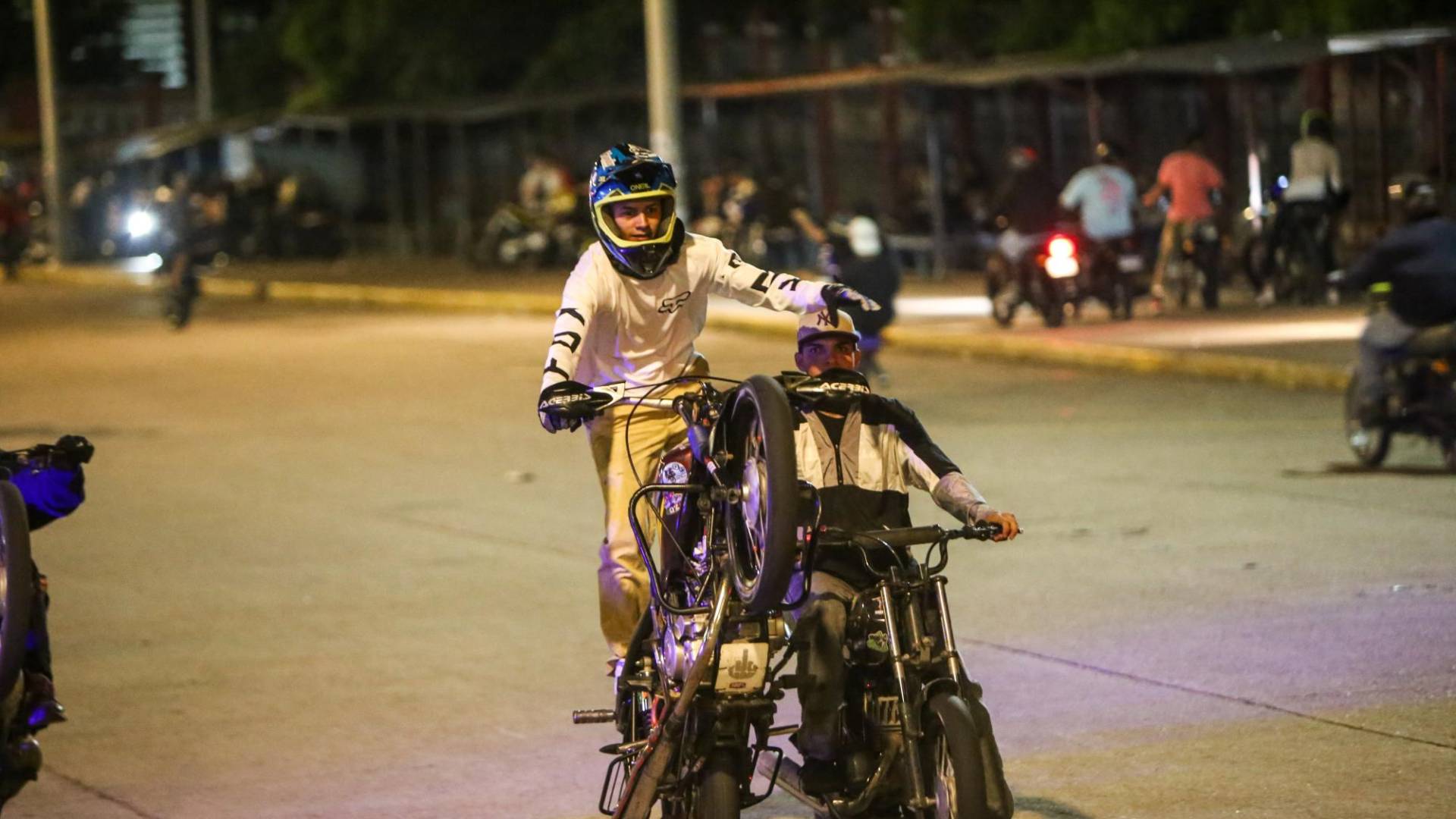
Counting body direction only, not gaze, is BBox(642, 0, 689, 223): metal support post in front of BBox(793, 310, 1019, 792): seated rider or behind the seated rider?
behind

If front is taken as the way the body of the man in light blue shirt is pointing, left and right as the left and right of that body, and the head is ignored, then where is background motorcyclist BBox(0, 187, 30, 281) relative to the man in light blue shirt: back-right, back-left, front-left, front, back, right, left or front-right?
front-left

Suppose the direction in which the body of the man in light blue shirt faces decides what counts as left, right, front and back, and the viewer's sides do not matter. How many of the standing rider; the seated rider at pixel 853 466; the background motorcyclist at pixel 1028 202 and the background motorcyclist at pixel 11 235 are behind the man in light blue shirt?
2

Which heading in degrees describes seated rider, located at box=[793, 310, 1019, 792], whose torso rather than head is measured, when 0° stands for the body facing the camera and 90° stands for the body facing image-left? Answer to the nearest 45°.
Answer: approximately 0°

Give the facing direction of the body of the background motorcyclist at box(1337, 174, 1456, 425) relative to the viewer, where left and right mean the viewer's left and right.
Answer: facing to the left of the viewer

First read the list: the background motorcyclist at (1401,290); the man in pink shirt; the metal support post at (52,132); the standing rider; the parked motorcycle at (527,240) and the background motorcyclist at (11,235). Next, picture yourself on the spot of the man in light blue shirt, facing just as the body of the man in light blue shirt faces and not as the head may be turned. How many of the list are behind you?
2

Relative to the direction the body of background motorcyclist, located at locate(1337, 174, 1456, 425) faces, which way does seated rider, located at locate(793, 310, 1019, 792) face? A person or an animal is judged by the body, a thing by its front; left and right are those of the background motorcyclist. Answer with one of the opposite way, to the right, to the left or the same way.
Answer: to the left

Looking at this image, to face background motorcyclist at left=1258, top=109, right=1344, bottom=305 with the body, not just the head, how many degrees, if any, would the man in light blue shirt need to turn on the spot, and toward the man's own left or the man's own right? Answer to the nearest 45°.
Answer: approximately 90° to the man's own right

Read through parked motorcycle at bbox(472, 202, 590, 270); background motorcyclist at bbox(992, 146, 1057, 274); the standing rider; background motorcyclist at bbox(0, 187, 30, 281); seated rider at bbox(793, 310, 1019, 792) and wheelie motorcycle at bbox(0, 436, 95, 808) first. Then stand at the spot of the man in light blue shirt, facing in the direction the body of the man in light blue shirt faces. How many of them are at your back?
3

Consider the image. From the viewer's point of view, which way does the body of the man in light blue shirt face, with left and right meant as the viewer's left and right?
facing away from the viewer
